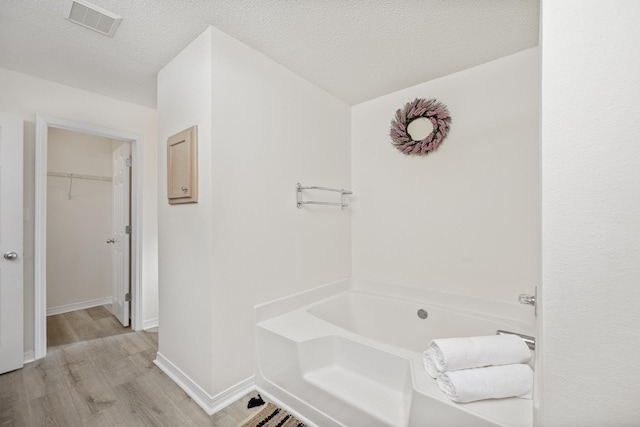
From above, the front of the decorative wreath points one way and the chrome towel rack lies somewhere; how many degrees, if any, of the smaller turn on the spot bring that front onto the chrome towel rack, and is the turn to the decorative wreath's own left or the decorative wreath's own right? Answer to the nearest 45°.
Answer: approximately 90° to the decorative wreath's own right

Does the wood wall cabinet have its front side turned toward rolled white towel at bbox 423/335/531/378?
no

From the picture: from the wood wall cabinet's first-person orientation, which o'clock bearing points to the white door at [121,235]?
The white door is roughly at 4 o'clock from the wood wall cabinet.

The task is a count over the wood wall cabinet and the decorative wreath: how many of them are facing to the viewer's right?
0

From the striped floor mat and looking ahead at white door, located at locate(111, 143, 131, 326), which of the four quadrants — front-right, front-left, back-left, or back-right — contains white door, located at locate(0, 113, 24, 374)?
front-left

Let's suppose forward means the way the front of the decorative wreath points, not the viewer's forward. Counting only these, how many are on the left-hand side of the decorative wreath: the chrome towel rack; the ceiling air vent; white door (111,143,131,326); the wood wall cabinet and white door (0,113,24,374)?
0

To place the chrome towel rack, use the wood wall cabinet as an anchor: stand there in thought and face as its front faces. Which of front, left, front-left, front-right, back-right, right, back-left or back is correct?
back-left

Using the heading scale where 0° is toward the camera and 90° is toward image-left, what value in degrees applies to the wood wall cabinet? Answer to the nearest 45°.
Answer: approximately 45°

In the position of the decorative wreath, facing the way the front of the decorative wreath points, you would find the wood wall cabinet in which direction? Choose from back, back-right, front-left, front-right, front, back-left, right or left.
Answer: front-right

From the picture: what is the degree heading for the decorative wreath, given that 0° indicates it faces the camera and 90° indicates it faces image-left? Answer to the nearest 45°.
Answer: approximately 0°

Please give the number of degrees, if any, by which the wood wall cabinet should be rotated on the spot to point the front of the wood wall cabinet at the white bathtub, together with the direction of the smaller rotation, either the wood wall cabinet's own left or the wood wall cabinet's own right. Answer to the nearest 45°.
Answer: approximately 90° to the wood wall cabinet's own left

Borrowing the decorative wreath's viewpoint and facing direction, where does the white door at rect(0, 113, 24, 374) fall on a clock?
The white door is roughly at 2 o'clock from the decorative wreath.

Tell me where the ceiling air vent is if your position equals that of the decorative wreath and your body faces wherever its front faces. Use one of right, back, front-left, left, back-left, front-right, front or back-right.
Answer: front-right

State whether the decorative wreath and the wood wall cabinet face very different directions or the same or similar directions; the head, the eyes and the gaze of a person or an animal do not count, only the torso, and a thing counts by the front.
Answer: same or similar directions

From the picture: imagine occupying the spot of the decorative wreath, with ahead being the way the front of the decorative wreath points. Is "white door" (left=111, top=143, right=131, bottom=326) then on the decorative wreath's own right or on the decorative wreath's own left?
on the decorative wreath's own right

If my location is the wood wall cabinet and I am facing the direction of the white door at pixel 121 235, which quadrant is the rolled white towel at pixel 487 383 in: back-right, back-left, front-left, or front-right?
back-right

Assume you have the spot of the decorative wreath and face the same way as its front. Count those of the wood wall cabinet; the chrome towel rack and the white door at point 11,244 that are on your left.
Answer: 0
